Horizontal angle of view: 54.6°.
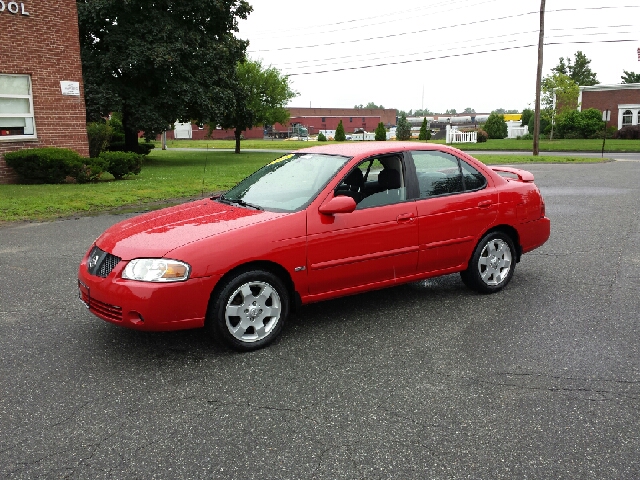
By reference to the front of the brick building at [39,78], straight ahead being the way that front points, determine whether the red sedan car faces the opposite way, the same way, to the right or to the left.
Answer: to the right

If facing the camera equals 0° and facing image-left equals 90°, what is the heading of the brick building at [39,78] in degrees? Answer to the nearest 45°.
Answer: approximately 0°

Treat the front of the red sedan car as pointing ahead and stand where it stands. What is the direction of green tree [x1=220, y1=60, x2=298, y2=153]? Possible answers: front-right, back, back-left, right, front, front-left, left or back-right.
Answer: back-right

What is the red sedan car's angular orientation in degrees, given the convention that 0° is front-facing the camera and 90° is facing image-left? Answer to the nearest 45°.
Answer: approximately 45°

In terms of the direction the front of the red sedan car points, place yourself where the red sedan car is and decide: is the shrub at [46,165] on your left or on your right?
on your right

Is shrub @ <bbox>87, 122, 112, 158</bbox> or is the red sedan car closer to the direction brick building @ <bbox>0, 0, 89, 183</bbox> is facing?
the red sedan car

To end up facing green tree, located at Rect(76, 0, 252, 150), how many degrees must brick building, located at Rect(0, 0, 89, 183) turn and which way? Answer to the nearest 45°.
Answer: approximately 135° to its left

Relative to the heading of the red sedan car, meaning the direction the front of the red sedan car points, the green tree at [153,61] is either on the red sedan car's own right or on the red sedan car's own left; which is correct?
on the red sedan car's own right
